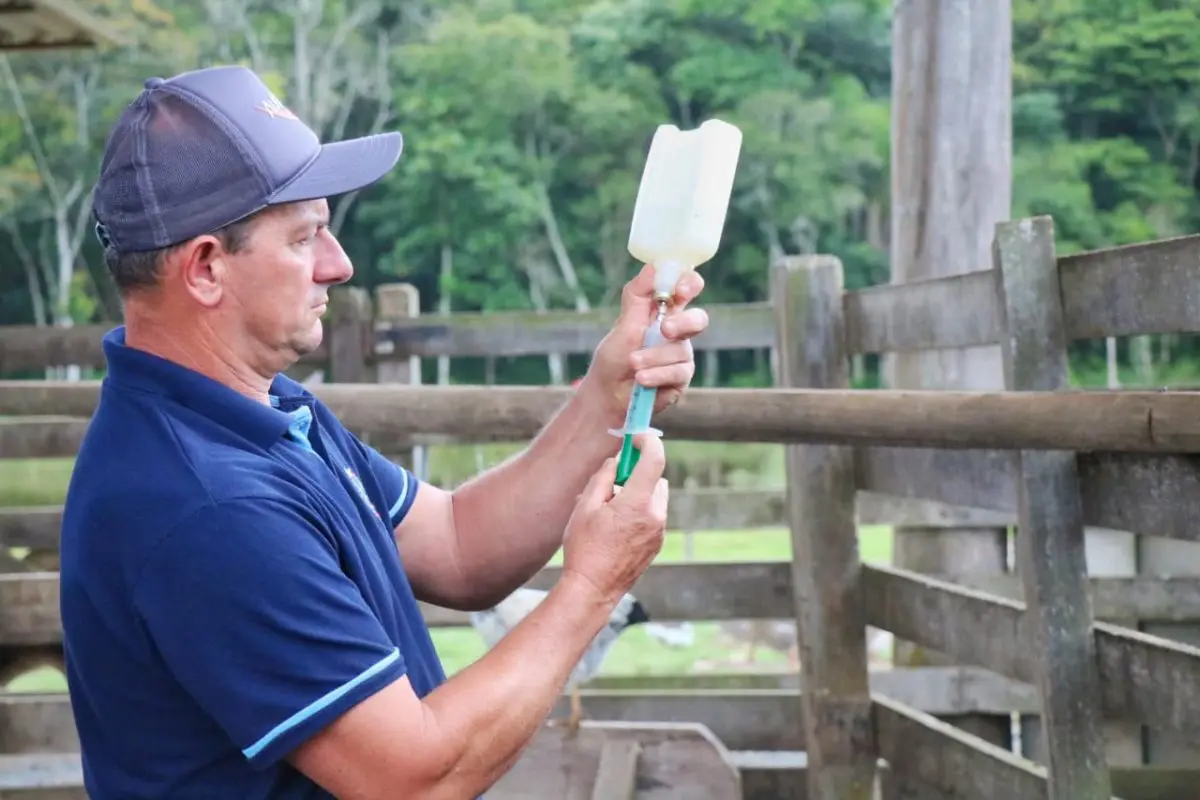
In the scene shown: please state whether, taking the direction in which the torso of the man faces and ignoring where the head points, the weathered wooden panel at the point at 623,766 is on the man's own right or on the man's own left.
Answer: on the man's own left

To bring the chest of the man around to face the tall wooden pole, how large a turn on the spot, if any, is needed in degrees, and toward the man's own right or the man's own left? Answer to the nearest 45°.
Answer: approximately 45° to the man's own left

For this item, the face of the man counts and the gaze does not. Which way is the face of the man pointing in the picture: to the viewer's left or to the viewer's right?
to the viewer's right

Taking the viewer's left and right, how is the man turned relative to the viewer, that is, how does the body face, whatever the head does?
facing to the right of the viewer
